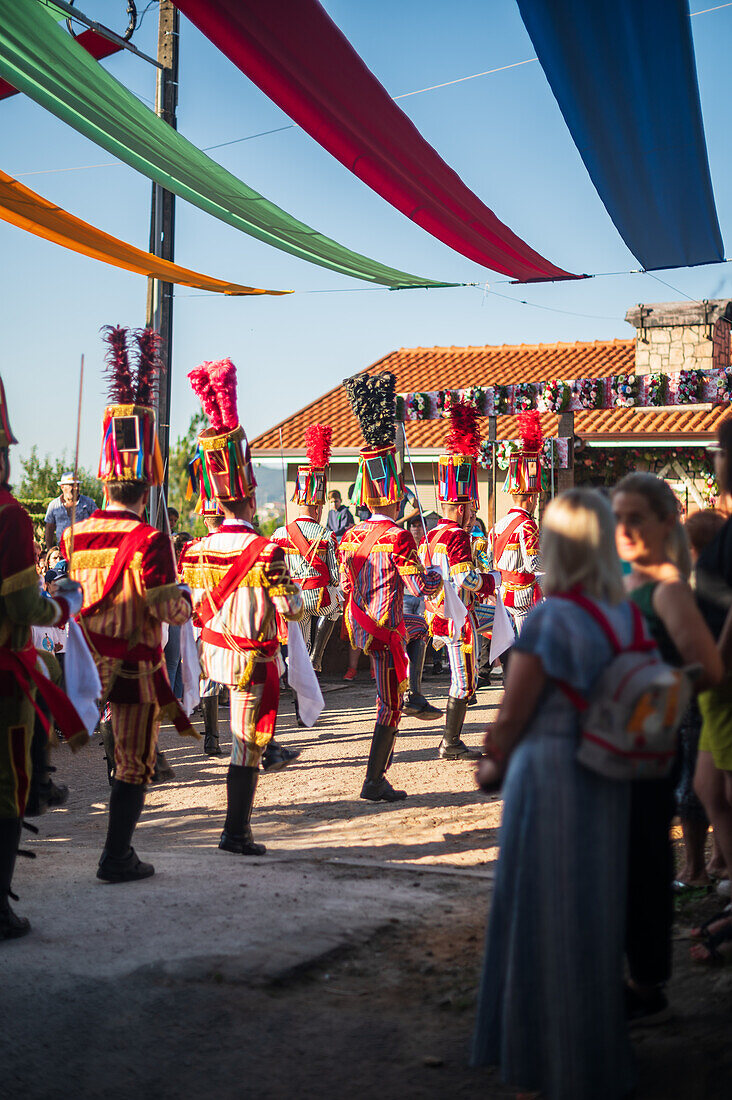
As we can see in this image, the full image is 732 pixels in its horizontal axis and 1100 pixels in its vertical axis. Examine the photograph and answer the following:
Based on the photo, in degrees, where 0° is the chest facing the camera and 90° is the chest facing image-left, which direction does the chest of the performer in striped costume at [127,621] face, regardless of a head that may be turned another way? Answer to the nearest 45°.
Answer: approximately 225°

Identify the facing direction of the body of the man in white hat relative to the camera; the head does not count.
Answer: toward the camera

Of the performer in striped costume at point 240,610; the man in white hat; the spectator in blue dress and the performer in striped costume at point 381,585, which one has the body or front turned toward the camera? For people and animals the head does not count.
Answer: the man in white hat

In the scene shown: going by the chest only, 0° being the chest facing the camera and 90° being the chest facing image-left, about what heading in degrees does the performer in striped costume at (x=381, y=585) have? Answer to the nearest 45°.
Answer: approximately 225°

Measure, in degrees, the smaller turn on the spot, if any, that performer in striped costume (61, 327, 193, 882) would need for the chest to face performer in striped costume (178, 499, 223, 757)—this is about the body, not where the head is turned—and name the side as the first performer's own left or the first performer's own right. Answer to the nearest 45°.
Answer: approximately 45° to the first performer's own left

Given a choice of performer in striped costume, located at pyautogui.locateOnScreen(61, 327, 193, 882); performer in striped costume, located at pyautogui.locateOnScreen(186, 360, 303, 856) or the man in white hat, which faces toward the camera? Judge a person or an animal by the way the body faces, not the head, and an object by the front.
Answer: the man in white hat

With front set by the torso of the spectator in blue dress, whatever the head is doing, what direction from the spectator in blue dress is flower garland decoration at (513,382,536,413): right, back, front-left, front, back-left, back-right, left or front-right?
front-right

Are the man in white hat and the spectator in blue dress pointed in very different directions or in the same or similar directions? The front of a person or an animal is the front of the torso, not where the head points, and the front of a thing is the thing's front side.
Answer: very different directions

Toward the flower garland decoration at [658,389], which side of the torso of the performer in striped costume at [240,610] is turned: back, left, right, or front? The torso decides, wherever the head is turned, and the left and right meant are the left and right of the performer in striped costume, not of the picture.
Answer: front

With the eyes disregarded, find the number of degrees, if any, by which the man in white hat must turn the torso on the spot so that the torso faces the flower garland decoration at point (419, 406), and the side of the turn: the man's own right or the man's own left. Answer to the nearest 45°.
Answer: approximately 90° to the man's own left

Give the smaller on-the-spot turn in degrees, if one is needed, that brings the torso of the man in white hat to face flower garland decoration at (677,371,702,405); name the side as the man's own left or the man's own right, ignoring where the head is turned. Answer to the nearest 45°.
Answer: approximately 90° to the man's own left

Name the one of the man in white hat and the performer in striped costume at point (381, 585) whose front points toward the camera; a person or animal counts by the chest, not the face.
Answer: the man in white hat

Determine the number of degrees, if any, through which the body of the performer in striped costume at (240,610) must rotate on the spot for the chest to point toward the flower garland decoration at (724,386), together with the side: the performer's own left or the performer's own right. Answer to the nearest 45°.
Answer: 0° — they already face it

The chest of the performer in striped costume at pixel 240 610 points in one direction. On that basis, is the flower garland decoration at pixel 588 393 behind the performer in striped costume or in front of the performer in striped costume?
in front

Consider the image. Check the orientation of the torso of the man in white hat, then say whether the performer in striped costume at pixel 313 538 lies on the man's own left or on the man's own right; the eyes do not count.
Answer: on the man's own left

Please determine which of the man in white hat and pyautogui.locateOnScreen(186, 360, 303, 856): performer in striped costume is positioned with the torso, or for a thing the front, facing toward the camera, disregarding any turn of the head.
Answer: the man in white hat

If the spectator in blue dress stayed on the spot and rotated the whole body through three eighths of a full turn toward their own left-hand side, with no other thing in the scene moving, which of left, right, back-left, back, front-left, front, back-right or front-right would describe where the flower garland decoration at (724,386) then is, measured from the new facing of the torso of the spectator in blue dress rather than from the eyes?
back
